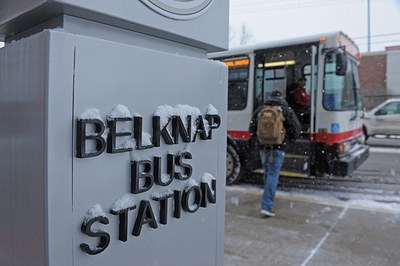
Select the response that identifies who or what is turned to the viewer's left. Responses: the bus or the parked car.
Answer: the parked car

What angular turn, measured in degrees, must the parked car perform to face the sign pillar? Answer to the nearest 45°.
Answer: approximately 90° to its left

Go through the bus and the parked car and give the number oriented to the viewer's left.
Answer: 1

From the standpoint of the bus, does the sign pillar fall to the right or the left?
on its right

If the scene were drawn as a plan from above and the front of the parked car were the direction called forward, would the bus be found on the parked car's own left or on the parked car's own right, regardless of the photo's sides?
on the parked car's own left

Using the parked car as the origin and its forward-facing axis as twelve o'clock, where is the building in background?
The building in background is roughly at 3 o'clock from the parked car.

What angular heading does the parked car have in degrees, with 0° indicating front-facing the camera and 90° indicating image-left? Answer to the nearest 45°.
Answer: approximately 90°

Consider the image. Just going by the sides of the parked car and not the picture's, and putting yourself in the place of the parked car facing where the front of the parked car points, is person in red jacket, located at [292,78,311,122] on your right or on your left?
on your left
